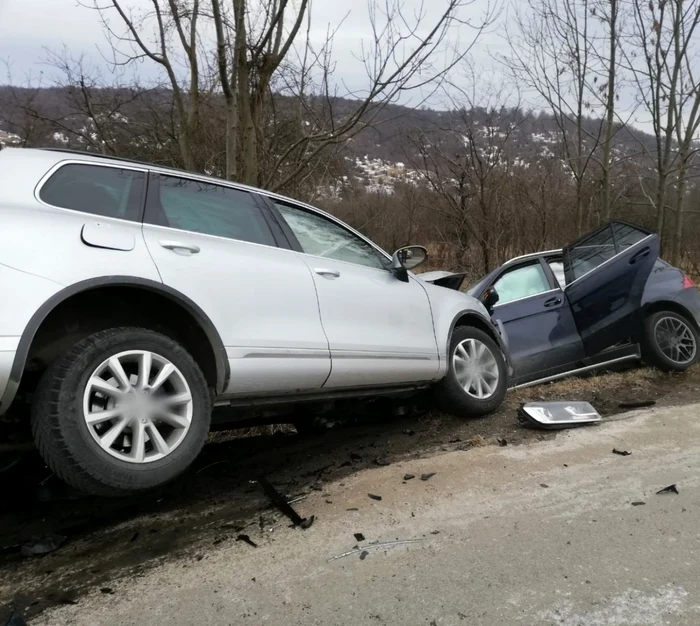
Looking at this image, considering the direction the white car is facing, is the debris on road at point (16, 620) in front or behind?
behind

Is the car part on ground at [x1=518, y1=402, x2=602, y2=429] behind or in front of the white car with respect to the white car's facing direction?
in front

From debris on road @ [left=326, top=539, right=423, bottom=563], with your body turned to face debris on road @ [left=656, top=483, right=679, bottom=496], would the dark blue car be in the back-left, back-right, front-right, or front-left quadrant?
front-left

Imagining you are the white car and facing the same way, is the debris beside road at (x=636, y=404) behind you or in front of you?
in front

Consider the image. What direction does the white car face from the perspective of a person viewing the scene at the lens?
facing away from the viewer and to the right of the viewer

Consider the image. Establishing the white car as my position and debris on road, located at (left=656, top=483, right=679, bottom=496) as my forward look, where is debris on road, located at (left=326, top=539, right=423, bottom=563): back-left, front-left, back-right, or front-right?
front-right

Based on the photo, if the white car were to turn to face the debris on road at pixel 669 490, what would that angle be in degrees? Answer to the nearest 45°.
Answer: approximately 45° to its right

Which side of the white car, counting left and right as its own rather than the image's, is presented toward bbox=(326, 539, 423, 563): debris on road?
right
